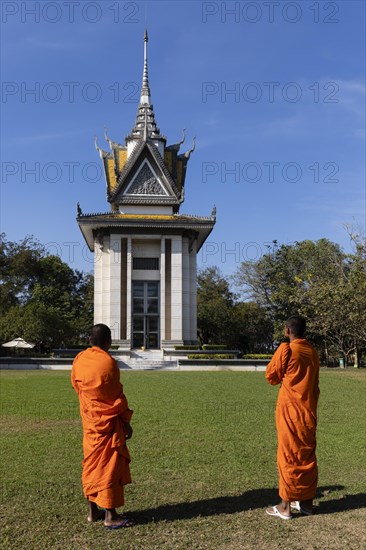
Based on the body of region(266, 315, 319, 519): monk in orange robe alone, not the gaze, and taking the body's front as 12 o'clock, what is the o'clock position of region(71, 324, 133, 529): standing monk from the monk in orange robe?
The standing monk is roughly at 10 o'clock from the monk in orange robe.

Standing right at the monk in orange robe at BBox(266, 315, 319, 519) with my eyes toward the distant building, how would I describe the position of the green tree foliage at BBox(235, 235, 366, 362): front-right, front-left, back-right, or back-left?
front-right

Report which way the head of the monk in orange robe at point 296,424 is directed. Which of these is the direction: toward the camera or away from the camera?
away from the camera

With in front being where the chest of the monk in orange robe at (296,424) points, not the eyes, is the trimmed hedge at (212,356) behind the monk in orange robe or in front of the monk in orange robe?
in front

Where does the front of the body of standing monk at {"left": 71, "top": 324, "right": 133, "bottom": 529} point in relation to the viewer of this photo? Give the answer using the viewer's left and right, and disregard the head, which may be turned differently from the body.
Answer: facing away from the viewer and to the right of the viewer

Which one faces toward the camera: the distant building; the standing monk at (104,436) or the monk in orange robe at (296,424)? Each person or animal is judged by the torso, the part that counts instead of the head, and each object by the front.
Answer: the distant building

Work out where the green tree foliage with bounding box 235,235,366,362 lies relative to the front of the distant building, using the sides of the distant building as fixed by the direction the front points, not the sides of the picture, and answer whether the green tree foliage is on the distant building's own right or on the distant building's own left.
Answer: on the distant building's own left

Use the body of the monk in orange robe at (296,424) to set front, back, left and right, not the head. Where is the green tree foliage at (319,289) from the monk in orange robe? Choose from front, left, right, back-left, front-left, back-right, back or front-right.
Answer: front-right

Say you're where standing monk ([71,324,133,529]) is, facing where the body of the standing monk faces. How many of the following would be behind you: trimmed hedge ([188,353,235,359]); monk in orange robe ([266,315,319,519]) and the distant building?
0

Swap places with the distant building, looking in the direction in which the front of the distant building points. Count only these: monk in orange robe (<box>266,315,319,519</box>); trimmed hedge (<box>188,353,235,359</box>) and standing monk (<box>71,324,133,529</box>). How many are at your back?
0

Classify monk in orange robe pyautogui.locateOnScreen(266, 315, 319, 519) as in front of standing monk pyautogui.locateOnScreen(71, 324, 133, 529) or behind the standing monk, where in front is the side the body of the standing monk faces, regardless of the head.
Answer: in front

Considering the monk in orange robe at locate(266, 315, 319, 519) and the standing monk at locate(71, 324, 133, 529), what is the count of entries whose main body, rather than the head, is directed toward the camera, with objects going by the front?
0

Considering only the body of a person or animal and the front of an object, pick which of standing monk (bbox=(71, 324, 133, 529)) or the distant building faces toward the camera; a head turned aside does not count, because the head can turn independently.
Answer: the distant building

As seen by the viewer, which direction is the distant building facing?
toward the camera

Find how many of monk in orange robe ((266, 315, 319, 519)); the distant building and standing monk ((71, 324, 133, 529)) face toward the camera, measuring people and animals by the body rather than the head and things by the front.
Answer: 1

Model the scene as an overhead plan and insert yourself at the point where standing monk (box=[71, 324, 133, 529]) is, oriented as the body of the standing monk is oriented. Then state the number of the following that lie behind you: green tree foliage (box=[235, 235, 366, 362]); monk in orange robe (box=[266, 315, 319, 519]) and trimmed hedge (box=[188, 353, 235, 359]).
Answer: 0

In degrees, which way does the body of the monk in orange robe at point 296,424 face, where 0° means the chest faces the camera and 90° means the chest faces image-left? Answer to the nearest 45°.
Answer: approximately 135°

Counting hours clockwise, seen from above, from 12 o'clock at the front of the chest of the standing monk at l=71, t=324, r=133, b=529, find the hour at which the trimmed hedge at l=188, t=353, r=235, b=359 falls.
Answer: The trimmed hedge is roughly at 11 o'clock from the standing monk.

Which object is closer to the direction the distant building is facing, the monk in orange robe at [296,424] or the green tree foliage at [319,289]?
the monk in orange robe
